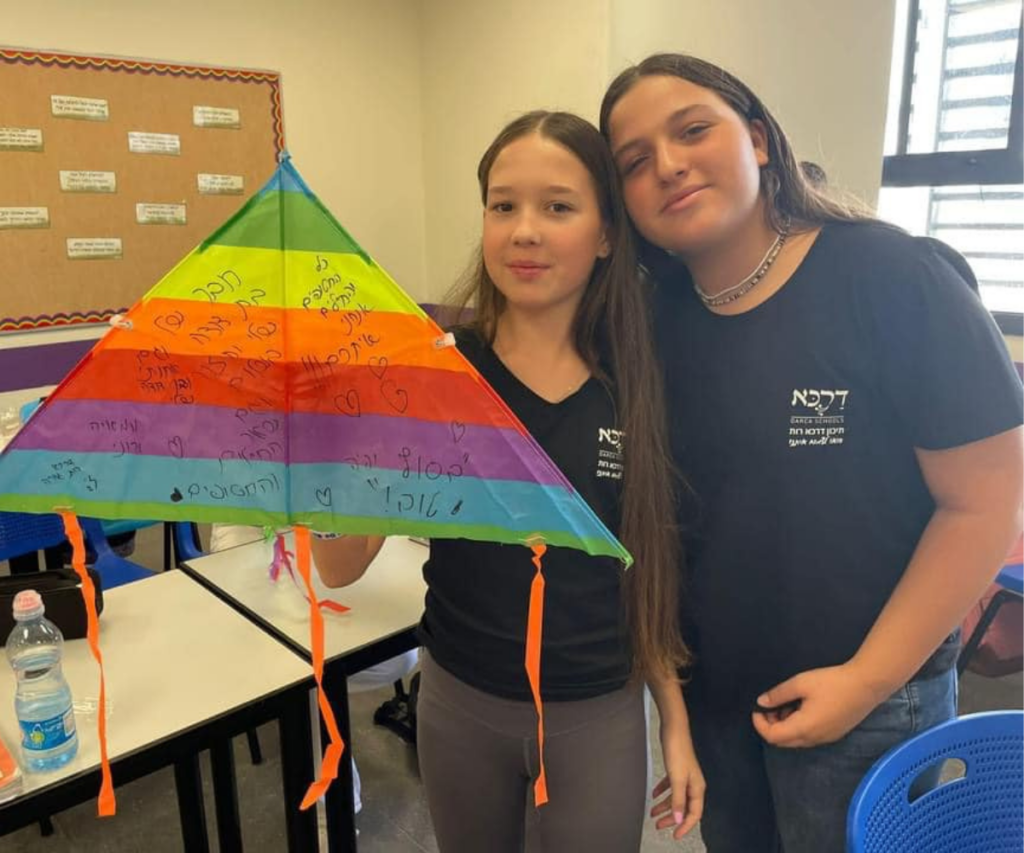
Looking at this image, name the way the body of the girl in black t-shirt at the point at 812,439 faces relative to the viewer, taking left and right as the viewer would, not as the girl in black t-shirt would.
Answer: facing the viewer and to the left of the viewer

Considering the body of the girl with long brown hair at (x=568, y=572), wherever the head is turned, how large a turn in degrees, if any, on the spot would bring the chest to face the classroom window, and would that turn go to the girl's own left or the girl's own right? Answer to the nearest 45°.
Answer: approximately 135° to the girl's own left

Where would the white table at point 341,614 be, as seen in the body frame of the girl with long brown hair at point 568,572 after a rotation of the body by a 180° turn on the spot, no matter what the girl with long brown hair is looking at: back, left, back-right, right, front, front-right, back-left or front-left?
front-left

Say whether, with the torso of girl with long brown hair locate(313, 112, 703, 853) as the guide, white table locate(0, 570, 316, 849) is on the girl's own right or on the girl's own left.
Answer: on the girl's own right

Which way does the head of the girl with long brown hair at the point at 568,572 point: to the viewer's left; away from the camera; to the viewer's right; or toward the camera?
toward the camera

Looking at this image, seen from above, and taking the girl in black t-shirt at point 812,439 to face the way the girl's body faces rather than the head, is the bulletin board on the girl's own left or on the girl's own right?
on the girl's own right

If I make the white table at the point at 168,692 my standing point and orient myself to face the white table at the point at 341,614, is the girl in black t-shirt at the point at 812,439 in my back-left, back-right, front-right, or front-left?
front-right

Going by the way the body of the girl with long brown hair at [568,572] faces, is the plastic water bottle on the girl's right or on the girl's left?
on the girl's right

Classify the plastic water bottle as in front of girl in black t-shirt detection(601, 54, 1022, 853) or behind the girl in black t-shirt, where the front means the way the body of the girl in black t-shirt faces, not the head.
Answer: in front

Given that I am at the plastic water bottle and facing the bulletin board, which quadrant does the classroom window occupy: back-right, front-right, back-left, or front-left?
front-right

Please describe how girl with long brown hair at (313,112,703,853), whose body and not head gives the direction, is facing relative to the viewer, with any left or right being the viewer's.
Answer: facing the viewer

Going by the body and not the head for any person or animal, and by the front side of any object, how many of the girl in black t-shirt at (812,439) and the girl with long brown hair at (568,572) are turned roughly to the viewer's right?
0

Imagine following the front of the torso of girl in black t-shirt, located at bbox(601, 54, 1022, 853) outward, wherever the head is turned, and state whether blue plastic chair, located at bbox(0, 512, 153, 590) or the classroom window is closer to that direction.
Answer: the blue plastic chair
